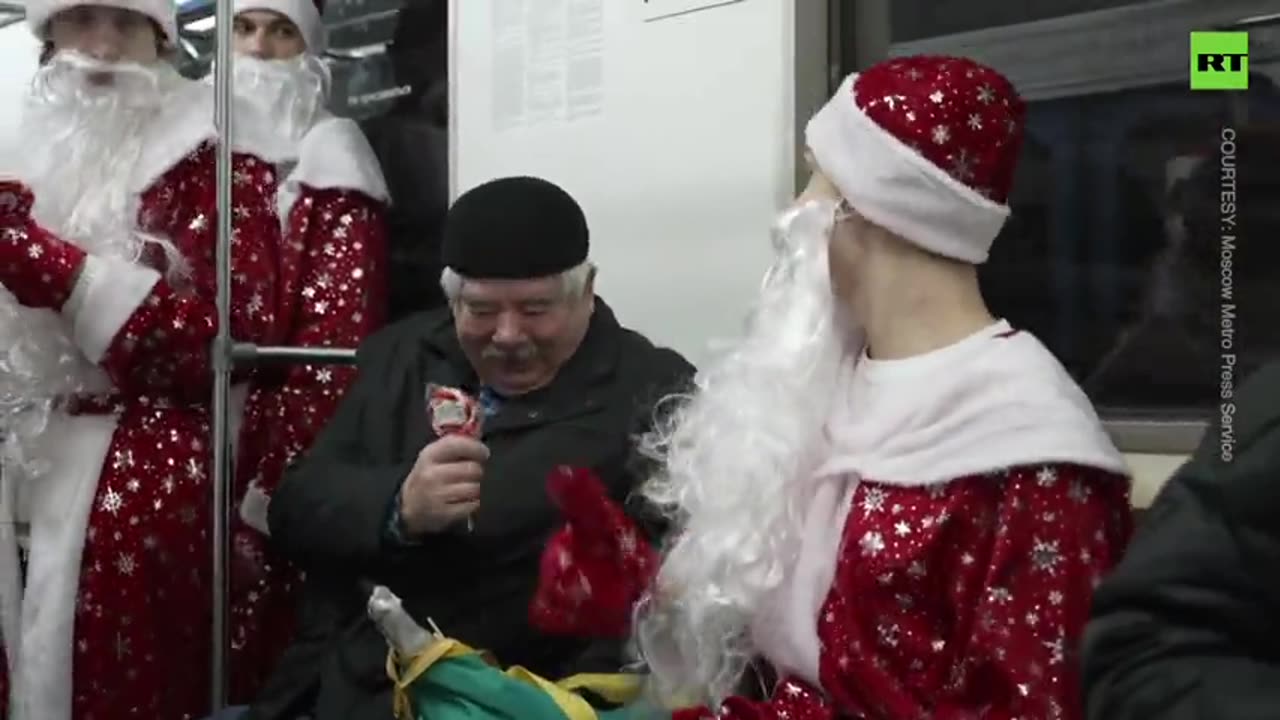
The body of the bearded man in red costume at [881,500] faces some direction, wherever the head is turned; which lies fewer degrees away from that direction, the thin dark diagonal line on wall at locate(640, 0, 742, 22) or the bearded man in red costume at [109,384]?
the bearded man in red costume

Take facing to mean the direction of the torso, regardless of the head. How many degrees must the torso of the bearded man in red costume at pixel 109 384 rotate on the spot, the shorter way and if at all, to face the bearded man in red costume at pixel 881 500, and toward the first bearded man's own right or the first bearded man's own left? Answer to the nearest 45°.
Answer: approximately 90° to the first bearded man's own left

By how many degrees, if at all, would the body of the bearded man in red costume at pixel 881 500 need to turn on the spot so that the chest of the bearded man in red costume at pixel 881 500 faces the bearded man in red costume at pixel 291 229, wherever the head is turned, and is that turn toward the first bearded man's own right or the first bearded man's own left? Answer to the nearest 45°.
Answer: approximately 45° to the first bearded man's own right

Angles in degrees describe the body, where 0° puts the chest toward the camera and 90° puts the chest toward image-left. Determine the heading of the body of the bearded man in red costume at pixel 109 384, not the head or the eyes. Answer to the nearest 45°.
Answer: approximately 45°

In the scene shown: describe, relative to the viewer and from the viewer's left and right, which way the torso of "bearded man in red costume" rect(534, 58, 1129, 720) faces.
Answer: facing to the left of the viewer

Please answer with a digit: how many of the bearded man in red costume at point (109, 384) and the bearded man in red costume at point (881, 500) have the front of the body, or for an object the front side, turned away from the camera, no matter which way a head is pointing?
0

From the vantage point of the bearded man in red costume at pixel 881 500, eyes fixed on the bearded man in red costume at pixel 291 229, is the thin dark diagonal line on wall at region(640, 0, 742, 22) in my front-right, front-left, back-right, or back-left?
front-right
